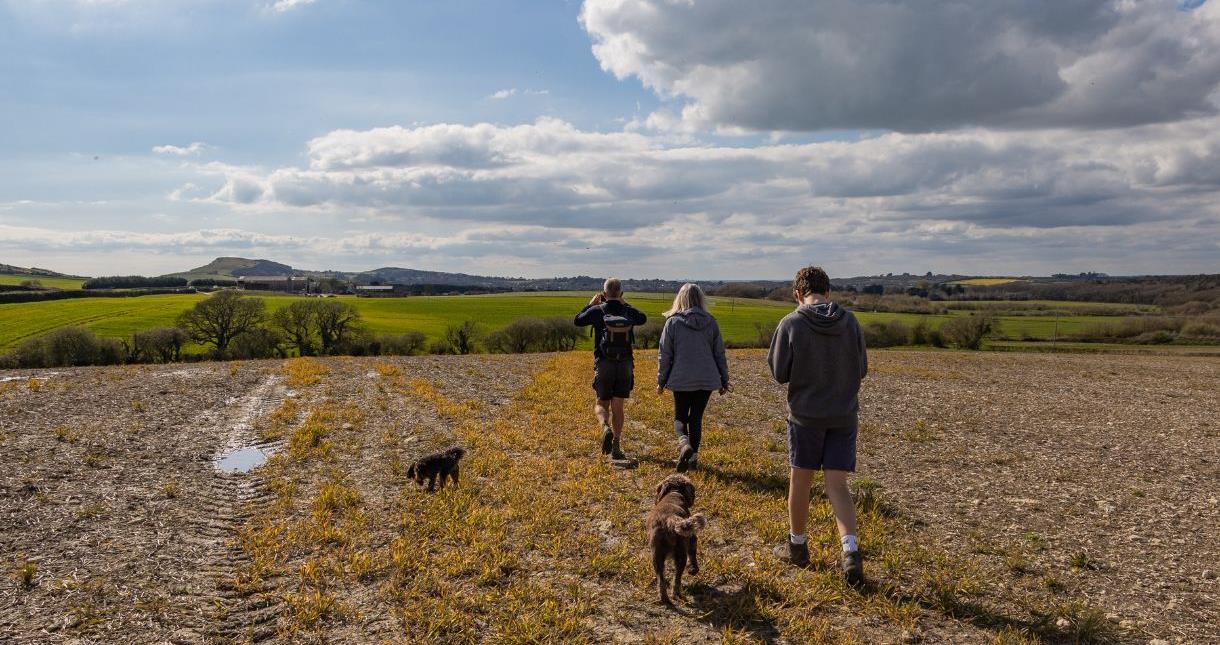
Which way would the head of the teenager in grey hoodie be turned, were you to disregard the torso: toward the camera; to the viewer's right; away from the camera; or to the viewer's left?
away from the camera

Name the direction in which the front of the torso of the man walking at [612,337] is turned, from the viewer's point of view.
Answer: away from the camera

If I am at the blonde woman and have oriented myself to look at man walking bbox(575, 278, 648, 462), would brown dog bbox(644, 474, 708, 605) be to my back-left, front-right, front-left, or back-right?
back-left

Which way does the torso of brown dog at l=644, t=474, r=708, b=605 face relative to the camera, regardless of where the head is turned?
away from the camera

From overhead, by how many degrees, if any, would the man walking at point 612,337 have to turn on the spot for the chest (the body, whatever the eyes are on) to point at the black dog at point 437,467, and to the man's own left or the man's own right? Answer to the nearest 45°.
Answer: approximately 135° to the man's own left

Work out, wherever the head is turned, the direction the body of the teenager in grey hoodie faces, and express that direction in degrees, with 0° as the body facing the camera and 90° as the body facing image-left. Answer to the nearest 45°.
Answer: approximately 180°

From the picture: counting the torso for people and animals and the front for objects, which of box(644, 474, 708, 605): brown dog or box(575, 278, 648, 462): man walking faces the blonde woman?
the brown dog

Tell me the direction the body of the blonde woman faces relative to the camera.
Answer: away from the camera

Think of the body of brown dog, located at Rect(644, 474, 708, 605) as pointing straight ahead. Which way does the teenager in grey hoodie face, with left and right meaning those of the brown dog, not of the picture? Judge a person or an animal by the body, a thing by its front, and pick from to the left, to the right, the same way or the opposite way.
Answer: the same way

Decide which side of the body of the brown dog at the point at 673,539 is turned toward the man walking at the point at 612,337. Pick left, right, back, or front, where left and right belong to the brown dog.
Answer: front

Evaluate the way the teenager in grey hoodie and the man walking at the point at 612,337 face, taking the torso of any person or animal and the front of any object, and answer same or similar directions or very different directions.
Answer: same or similar directions
